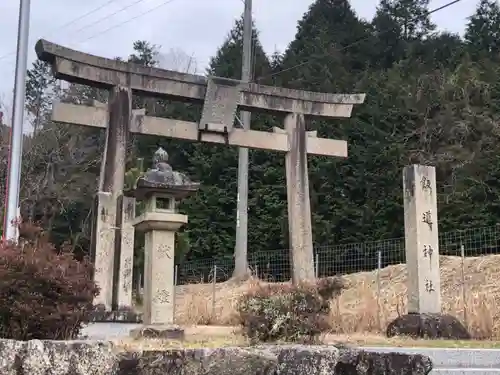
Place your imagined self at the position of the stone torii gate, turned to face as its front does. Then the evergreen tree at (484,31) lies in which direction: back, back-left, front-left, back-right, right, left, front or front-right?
left

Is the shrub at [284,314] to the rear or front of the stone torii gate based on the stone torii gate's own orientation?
to the front

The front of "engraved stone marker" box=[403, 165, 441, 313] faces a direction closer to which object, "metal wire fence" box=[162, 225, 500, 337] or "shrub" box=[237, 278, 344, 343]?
the shrub

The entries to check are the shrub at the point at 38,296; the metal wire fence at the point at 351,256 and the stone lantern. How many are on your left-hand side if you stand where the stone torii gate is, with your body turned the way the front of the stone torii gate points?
1

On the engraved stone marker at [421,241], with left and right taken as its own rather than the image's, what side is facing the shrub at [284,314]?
right

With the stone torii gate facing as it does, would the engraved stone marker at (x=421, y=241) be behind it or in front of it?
in front

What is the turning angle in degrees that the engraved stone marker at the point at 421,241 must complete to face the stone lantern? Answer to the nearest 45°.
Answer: approximately 90° to its right

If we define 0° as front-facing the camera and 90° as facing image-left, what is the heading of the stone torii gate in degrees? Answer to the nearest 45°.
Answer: approximately 315°

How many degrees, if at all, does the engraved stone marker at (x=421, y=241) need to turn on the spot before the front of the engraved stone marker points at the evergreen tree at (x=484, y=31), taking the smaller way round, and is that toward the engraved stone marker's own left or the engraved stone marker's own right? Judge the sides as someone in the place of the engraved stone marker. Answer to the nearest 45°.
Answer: approximately 135° to the engraved stone marker's own left
